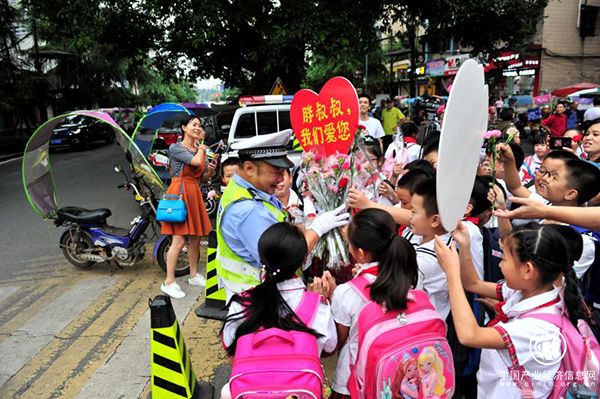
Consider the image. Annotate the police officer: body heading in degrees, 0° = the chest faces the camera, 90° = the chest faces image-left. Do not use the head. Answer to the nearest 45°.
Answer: approximately 270°

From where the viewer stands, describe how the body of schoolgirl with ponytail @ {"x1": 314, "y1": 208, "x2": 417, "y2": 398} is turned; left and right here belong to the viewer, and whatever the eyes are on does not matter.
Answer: facing away from the viewer and to the left of the viewer

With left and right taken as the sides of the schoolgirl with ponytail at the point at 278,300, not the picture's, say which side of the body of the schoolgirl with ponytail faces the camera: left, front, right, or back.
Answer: back

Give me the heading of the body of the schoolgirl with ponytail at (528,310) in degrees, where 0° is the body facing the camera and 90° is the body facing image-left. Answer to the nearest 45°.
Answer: approximately 90°

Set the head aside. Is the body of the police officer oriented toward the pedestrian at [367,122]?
no

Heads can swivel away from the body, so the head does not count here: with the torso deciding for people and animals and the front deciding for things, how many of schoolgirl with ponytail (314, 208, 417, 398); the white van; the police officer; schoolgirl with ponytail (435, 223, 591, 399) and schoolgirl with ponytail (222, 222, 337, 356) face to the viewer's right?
1

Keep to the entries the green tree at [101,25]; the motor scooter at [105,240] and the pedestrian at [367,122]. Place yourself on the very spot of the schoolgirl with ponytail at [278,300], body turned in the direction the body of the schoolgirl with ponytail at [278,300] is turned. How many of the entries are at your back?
0

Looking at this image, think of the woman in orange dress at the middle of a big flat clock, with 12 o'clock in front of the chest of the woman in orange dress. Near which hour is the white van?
The white van is roughly at 8 o'clock from the woman in orange dress.

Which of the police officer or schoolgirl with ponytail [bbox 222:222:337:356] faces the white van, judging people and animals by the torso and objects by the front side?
the schoolgirl with ponytail

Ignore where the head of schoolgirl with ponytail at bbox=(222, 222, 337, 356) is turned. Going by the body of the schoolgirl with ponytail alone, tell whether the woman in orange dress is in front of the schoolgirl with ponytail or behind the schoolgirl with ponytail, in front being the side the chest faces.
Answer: in front
